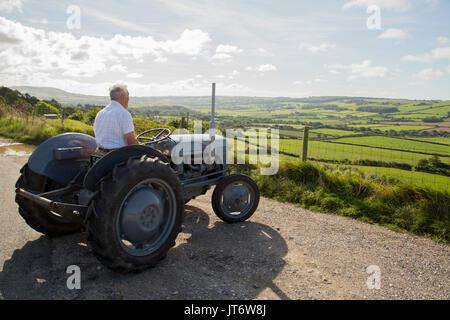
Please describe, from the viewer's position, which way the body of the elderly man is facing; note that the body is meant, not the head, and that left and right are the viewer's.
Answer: facing away from the viewer and to the right of the viewer

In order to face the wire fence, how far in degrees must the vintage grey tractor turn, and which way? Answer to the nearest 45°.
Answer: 0° — it already faces it

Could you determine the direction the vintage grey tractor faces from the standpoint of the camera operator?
facing away from the viewer and to the right of the viewer
